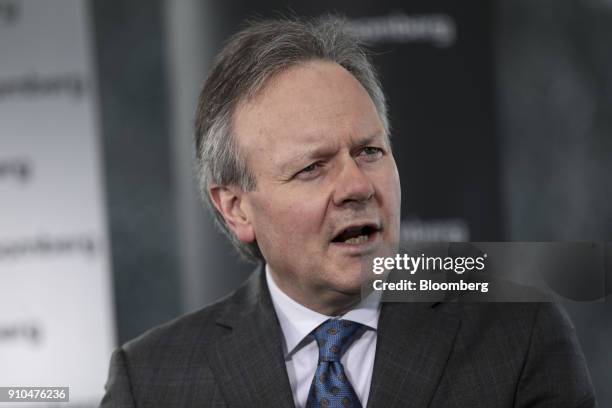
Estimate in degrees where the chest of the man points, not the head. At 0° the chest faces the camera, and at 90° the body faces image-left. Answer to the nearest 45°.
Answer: approximately 0°

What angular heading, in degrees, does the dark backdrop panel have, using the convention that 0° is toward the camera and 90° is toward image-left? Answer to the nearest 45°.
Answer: approximately 0°

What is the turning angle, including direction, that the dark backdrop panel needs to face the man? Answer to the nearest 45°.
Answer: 0° — it already faces them

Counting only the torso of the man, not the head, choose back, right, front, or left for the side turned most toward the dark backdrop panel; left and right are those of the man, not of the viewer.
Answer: back

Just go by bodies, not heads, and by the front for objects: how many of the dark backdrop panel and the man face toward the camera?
2
